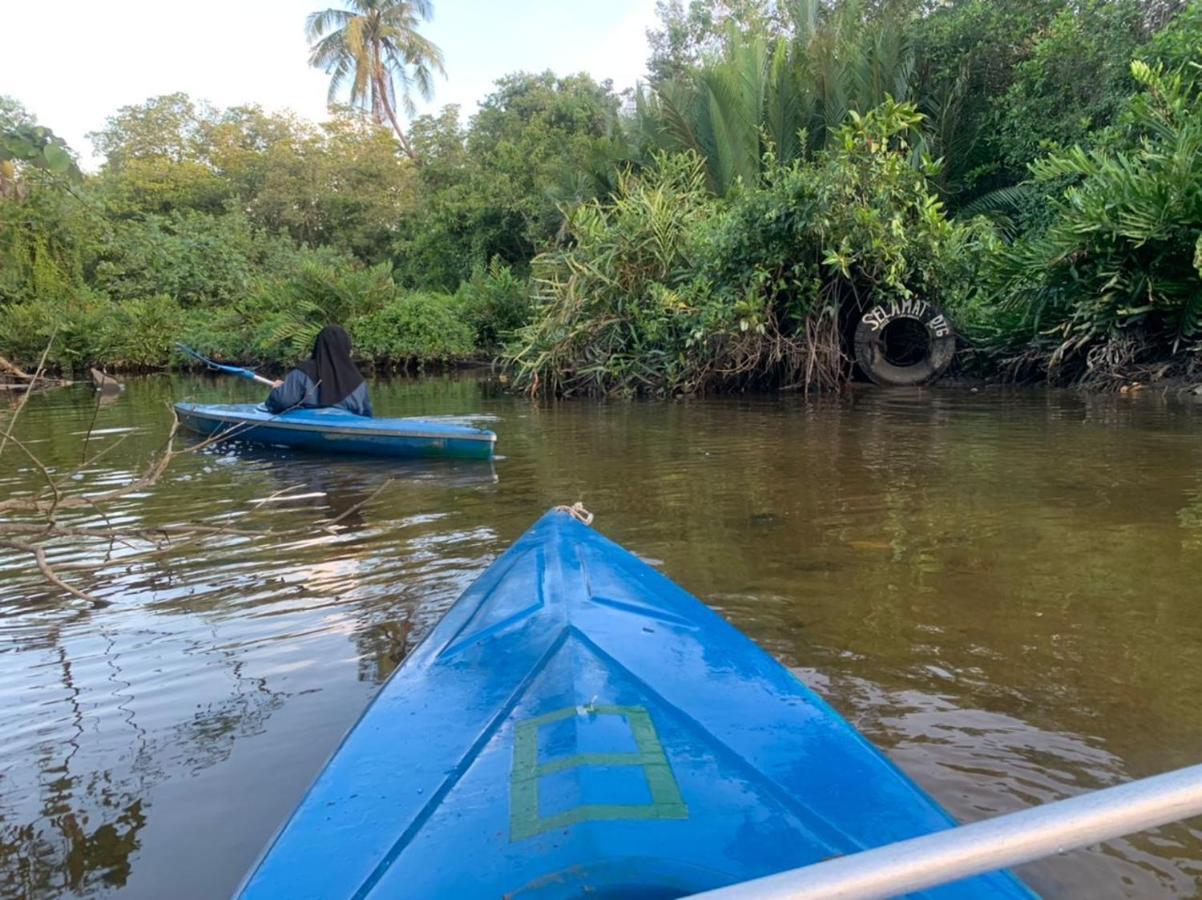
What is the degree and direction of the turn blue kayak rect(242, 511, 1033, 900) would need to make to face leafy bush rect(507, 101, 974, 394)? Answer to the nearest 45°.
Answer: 0° — it already faces it

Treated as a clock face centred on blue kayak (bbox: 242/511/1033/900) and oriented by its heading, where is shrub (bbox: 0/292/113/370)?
The shrub is roughly at 11 o'clock from the blue kayak.

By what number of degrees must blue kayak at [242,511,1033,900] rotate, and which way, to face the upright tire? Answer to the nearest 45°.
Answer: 0° — it already faces it

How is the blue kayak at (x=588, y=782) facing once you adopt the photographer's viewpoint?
facing away from the viewer
